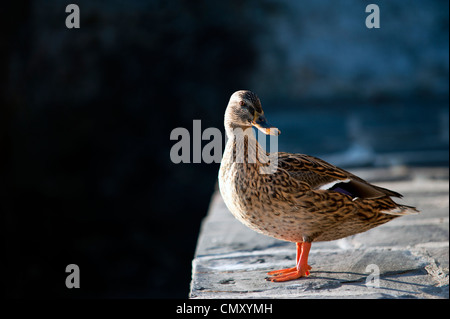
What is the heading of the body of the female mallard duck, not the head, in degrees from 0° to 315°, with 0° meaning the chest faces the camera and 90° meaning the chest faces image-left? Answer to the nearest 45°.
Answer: approximately 90°
